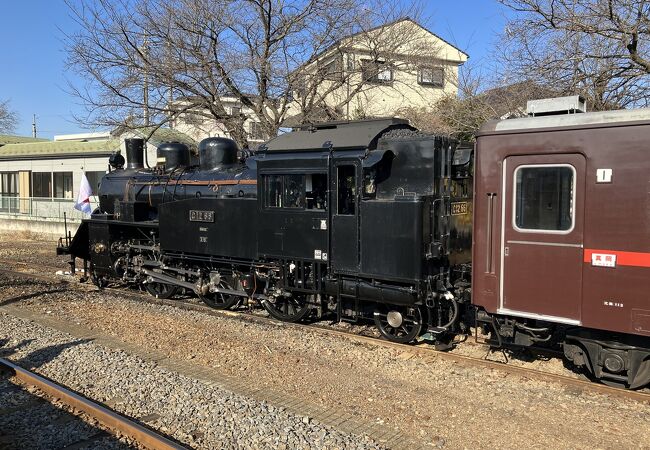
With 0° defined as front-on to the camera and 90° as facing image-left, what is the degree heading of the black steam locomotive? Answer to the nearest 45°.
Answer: approximately 135°

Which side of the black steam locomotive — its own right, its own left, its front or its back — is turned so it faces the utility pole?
front

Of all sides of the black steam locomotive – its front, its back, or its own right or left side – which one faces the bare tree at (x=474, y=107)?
right

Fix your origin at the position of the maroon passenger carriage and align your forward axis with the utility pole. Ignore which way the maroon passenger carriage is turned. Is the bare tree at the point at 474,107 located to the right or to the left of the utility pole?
right

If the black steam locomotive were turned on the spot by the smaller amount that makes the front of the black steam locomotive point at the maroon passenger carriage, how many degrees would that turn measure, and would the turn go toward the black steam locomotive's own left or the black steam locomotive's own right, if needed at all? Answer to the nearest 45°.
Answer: approximately 180°

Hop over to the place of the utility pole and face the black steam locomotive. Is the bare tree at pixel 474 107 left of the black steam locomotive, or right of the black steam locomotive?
left

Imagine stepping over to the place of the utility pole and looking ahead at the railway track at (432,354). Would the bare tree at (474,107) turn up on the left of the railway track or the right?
left
